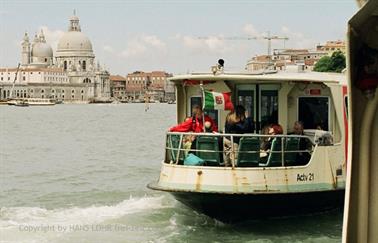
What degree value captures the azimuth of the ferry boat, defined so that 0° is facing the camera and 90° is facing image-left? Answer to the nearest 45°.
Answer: approximately 225°
